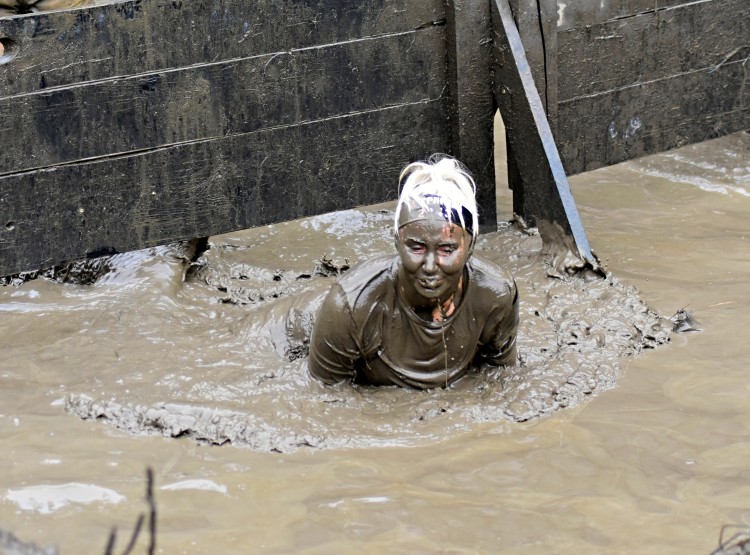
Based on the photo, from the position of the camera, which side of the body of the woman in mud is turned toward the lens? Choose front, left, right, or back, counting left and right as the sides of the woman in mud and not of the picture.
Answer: front

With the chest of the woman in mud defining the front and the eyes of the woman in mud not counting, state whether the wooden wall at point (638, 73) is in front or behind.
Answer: behind

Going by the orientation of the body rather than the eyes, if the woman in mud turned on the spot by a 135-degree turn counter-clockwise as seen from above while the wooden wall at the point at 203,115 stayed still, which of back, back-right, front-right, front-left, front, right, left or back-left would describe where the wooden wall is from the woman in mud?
left

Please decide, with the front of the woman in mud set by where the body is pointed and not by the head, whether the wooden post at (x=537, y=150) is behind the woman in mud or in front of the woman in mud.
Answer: behind

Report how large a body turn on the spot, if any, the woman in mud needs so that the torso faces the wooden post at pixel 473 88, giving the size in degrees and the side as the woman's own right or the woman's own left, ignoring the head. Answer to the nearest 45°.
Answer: approximately 180°
